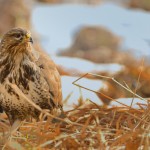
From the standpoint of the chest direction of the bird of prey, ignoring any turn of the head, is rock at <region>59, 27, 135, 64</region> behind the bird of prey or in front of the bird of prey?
behind

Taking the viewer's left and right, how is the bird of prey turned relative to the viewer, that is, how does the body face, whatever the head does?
facing the viewer
